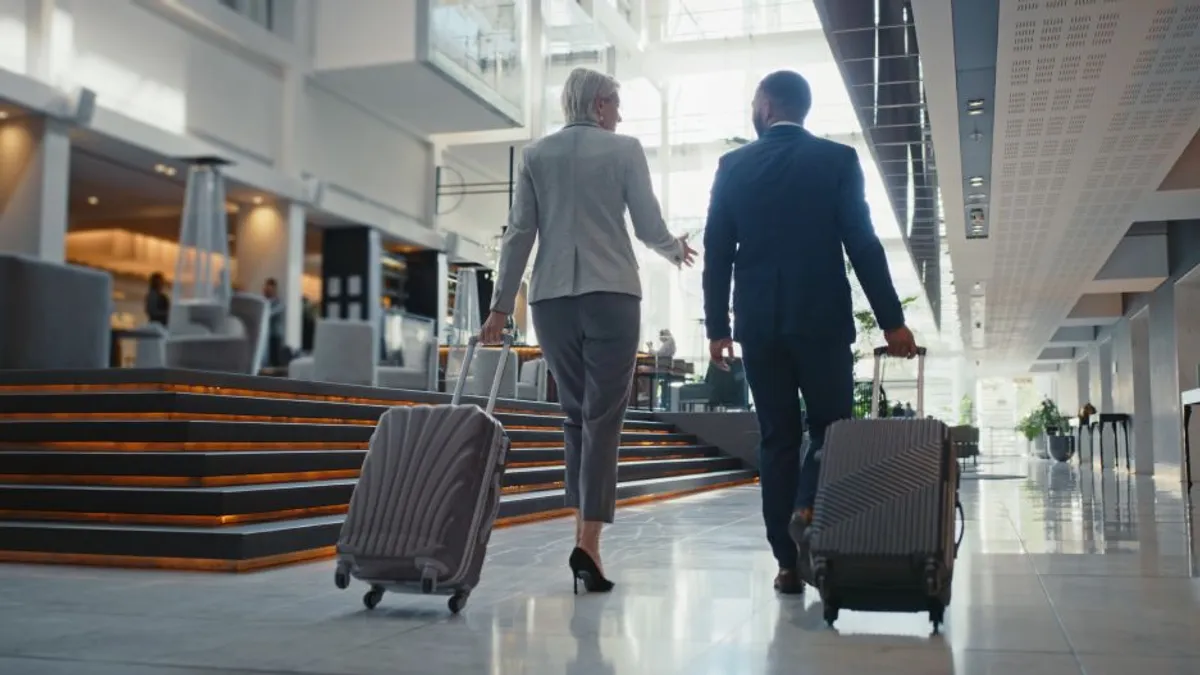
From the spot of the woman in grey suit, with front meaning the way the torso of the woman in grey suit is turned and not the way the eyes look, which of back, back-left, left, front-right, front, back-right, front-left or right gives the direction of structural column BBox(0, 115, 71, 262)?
front-left

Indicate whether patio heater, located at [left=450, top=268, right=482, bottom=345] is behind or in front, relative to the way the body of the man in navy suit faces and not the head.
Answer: in front

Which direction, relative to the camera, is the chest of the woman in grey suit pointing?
away from the camera

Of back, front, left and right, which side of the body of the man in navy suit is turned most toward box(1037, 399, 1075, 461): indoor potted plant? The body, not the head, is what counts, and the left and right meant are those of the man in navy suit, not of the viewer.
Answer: front

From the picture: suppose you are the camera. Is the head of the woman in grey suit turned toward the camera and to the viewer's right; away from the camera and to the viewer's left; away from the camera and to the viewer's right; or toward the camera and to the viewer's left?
away from the camera and to the viewer's right

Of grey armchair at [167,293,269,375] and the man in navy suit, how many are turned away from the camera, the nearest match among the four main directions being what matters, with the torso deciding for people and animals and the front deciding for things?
1

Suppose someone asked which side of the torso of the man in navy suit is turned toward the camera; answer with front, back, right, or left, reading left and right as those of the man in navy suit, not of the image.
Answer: back

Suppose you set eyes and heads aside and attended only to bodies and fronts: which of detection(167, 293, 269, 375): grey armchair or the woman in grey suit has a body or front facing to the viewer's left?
the grey armchair

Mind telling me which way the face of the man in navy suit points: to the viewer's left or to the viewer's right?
to the viewer's left

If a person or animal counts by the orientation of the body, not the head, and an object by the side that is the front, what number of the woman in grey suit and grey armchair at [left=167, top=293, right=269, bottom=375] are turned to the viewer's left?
1

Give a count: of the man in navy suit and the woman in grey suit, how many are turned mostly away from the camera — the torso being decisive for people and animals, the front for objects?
2
